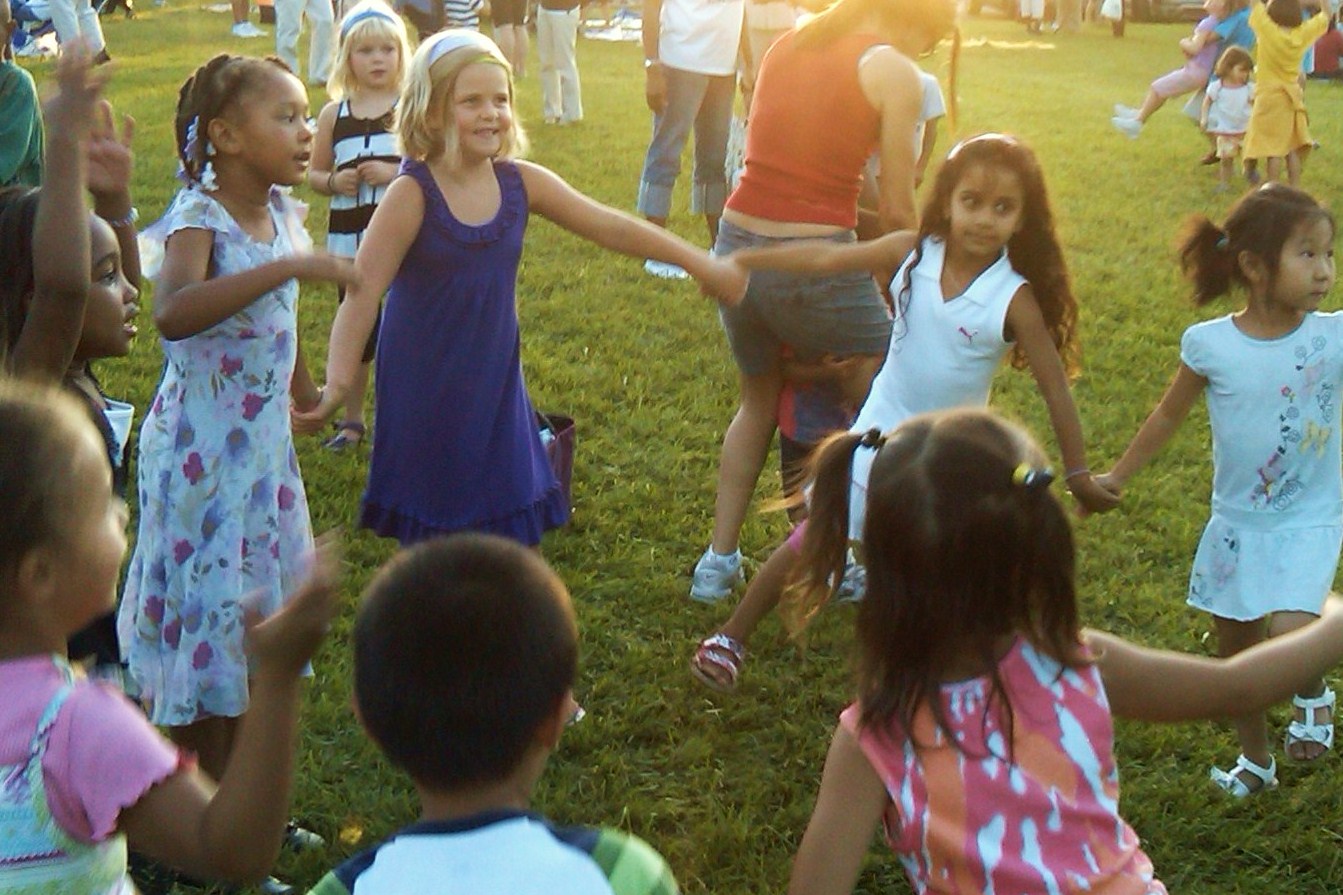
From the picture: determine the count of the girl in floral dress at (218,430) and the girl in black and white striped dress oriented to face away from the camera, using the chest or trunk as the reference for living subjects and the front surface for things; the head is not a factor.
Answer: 0

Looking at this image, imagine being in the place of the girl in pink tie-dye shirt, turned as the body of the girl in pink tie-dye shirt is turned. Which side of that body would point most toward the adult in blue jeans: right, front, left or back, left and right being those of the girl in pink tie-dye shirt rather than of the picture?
front

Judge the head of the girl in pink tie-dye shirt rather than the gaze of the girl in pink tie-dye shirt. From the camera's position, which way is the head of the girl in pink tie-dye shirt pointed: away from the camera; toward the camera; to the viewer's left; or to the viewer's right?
away from the camera

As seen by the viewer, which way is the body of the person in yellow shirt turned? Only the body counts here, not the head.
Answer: away from the camera

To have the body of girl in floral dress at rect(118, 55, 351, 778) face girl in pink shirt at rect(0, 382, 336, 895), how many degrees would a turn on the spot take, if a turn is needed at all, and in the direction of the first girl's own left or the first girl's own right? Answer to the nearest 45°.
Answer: approximately 45° to the first girl's own right

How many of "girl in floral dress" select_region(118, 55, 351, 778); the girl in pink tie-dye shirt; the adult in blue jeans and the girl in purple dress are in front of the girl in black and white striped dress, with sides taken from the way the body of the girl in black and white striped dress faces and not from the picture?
3

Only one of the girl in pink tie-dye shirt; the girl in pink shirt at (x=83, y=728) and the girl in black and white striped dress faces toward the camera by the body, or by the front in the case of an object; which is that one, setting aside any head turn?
the girl in black and white striped dress

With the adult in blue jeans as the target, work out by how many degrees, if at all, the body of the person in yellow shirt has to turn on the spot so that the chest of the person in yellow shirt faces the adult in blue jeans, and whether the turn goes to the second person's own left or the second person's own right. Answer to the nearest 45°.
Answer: approximately 135° to the second person's own left

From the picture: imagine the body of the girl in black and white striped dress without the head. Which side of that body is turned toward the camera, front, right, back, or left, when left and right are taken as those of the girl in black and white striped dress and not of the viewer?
front

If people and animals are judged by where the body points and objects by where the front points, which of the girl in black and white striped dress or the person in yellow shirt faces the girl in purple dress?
the girl in black and white striped dress

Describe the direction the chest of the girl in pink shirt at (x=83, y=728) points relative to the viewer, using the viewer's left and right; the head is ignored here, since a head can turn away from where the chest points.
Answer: facing away from the viewer and to the right of the viewer

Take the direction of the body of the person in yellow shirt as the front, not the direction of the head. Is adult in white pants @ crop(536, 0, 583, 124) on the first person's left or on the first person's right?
on the first person's left
